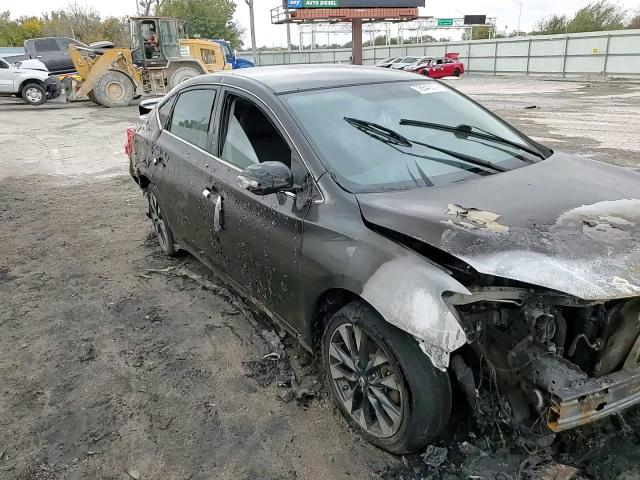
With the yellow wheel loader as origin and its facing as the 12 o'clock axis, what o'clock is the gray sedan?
The gray sedan is roughly at 9 o'clock from the yellow wheel loader.

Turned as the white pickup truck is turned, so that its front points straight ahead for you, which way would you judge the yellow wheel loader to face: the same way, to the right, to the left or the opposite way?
the opposite way

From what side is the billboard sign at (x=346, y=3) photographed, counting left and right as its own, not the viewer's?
front

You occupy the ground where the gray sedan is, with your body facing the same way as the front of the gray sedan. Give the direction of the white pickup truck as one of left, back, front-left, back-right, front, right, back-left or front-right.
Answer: back

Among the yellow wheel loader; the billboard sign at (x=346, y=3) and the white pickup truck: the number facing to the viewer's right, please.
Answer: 1

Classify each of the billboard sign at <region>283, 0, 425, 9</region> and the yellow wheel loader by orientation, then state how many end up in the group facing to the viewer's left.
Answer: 1

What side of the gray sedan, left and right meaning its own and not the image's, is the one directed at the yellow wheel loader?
back

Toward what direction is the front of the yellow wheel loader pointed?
to the viewer's left

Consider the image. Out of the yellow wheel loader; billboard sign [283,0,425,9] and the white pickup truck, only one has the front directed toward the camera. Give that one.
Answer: the billboard sign

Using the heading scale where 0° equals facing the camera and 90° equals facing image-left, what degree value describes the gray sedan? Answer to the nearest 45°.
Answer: approximately 315°

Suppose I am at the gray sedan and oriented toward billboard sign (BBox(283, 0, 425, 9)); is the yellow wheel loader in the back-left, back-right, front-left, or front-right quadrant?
front-left

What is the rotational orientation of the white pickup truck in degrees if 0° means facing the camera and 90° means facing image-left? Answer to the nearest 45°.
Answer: approximately 270°

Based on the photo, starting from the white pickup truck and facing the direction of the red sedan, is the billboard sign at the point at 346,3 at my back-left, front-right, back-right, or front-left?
front-left

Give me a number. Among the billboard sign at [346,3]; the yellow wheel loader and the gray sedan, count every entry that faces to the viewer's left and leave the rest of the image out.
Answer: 1

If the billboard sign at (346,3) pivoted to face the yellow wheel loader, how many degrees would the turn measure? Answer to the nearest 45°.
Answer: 0° — it already faces it

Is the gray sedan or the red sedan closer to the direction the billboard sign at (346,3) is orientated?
the gray sedan

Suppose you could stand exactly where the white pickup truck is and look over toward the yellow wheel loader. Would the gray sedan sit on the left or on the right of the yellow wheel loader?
right

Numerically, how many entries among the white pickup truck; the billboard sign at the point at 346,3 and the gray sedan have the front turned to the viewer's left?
0
